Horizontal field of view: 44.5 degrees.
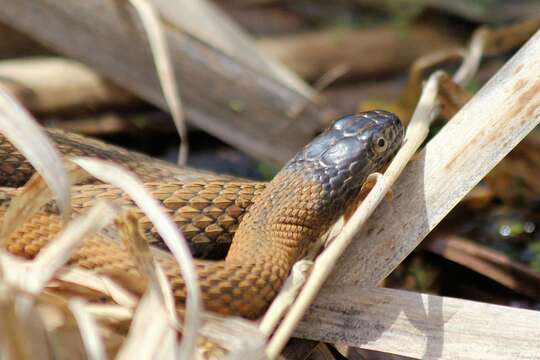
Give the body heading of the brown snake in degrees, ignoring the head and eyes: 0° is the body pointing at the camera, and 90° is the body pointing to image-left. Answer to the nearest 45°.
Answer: approximately 270°

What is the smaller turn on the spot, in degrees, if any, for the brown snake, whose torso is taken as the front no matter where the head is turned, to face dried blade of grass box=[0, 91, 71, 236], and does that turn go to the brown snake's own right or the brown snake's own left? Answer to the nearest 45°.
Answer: approximately 135° to the brown snake's own right

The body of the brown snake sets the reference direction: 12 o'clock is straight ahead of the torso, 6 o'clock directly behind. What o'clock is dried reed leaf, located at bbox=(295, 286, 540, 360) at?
The dried reed leaf is roughly at 1 o'clock from the brown snake.
